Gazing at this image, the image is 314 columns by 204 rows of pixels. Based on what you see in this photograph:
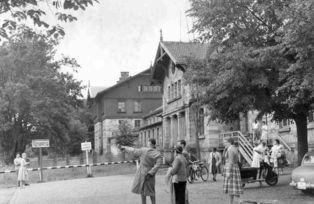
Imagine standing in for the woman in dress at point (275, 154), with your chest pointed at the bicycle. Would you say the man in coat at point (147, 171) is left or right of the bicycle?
left

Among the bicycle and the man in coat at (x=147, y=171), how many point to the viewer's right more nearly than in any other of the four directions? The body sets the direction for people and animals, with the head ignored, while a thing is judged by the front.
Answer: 0

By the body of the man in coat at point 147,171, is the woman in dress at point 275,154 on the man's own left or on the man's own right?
on the man's own right

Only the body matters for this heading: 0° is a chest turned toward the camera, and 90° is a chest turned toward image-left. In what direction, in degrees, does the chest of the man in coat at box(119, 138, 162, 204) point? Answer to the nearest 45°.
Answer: approximately 135°

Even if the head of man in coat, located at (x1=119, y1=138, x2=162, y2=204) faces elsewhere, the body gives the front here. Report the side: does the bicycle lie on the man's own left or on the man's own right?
on the man's own right

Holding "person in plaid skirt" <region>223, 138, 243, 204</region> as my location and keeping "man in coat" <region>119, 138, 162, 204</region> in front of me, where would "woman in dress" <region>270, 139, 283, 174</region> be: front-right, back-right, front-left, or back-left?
back-right
